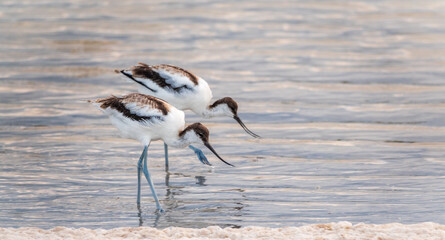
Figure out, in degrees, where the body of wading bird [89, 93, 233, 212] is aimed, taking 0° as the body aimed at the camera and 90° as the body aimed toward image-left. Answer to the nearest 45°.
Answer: approximately 270°

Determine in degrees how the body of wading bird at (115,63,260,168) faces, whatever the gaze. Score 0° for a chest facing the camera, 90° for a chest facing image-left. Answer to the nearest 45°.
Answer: approximately 270°

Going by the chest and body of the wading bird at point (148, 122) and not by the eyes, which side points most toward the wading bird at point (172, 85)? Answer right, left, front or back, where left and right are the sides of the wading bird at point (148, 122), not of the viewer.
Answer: left

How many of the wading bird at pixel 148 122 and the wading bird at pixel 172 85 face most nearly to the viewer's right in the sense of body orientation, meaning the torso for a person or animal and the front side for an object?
2

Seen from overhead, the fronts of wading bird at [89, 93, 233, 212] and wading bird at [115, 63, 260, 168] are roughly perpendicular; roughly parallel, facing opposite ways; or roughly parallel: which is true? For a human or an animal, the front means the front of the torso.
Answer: roughly parallel

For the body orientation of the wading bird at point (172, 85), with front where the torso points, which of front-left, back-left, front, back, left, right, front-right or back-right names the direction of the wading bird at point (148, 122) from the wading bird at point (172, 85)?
right
